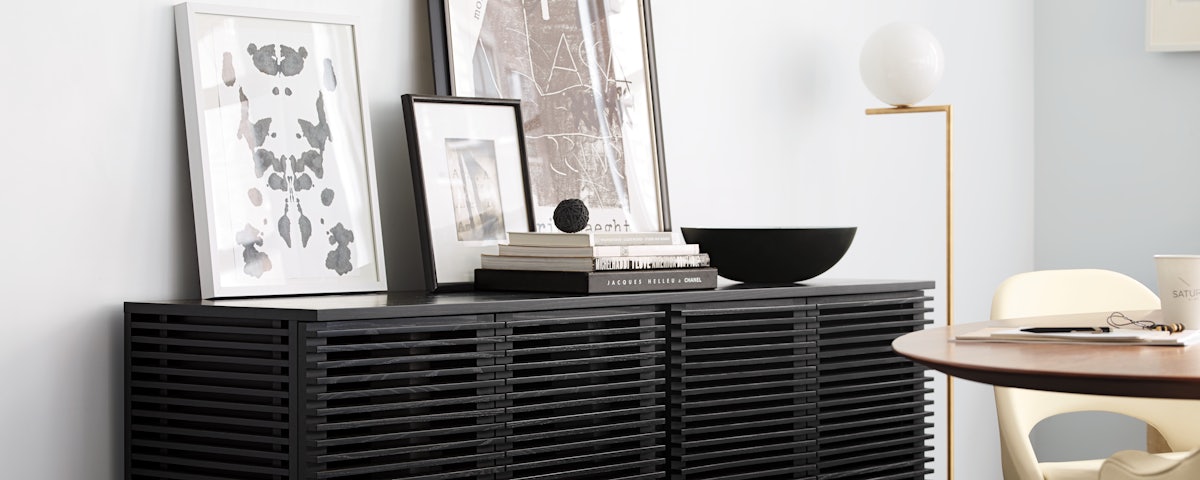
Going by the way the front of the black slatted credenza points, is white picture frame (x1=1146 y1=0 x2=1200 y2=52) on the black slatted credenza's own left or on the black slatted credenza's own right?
on the black slatted credenza's own left

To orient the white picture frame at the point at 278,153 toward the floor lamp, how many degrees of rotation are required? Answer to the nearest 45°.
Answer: approximately 45° to its left

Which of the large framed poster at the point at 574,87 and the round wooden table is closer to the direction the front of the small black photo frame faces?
the round wooden table

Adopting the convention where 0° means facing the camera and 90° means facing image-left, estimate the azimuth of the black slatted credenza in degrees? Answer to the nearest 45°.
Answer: approximately 315°

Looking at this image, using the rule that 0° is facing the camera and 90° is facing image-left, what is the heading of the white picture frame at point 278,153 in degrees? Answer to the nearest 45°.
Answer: approximately 315°
